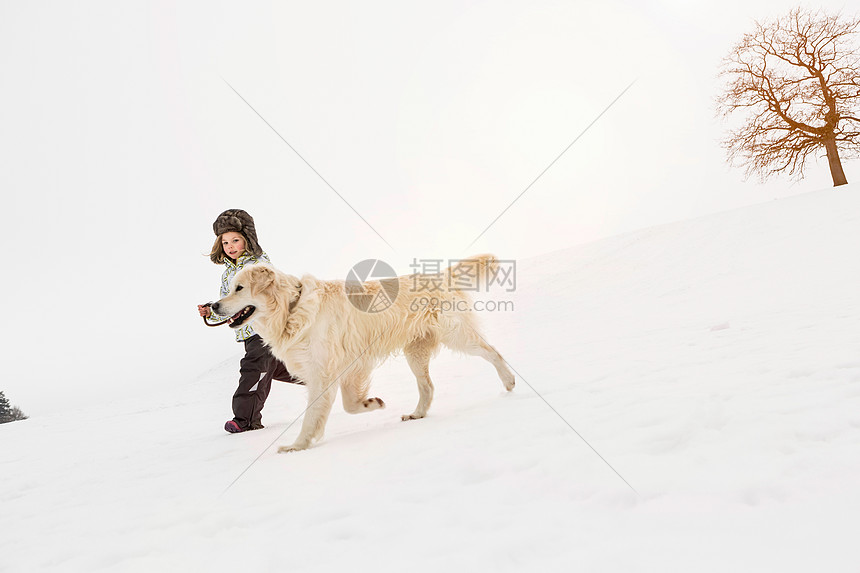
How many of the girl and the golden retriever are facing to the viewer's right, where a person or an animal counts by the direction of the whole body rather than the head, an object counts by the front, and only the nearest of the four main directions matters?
0

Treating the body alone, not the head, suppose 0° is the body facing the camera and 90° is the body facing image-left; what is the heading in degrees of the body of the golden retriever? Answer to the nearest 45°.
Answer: approximately 90°

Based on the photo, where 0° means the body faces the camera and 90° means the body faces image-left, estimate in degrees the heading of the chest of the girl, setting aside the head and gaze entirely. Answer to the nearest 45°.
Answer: approximately 45°

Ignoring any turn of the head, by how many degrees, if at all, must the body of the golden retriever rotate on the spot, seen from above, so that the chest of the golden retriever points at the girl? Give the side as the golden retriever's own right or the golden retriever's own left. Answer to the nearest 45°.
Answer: approximately 45° to the golden retriever's own right

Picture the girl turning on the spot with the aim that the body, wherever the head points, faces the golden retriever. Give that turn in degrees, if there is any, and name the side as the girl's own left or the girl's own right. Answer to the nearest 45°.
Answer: approximately 90° to the girl's own left
